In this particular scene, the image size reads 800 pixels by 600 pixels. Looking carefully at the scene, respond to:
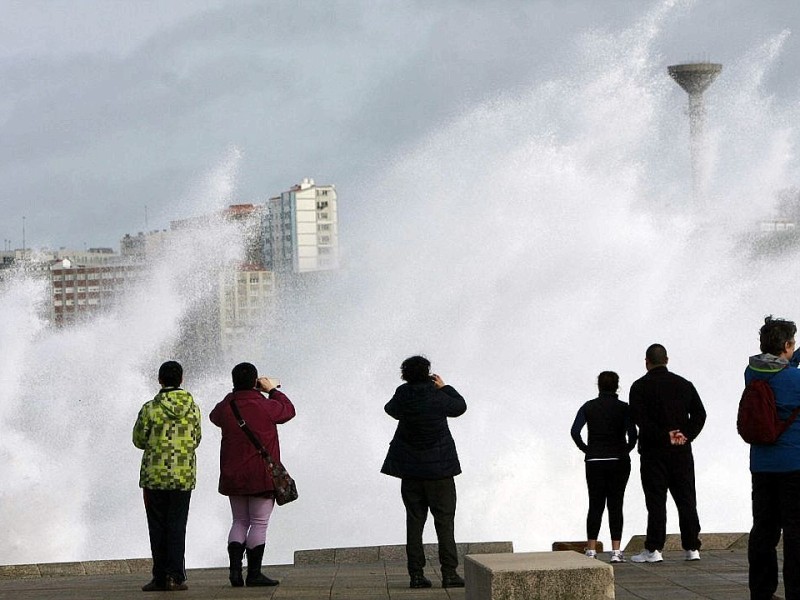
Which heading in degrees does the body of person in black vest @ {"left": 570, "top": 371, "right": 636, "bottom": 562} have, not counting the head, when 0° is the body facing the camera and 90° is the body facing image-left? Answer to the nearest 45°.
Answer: approximately 180°

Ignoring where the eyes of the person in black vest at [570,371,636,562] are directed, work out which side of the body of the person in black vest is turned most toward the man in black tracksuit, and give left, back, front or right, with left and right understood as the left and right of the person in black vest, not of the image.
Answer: right

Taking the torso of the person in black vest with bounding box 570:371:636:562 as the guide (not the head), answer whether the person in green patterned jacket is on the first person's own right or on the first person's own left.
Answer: on the first person's own left

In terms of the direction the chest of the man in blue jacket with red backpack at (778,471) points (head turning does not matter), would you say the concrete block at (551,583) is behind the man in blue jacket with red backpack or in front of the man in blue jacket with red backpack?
behind

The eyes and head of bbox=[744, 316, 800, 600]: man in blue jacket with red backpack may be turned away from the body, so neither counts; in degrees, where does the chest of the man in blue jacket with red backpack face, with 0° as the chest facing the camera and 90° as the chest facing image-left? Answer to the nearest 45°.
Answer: approximately 225°

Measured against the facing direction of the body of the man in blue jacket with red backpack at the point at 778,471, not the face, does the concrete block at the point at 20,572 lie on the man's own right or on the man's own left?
on the man's own left

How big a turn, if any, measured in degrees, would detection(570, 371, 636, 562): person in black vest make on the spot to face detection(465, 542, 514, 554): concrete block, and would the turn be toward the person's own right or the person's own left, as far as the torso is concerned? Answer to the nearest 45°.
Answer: approximately 45° to the person's own left

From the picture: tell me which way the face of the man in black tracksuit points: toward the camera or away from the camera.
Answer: away from the camera

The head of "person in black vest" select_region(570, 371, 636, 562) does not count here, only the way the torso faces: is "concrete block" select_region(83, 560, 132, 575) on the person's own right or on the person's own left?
on the person's own left

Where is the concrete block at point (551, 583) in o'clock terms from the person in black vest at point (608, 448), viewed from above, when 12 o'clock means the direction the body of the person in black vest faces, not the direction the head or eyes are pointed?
The concrete block is roughly at 6 o'clock from the person in black vest.

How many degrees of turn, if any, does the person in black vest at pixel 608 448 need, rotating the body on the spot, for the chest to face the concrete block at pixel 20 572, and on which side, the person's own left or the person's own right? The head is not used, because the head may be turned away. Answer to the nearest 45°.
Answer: approximately 90° to the person's own left

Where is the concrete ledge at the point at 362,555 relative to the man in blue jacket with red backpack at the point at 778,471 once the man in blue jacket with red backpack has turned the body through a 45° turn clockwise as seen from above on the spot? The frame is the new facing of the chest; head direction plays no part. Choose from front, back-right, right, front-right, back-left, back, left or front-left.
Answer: back-left

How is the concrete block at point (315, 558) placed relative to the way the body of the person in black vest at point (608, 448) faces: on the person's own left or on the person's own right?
on the person's own left

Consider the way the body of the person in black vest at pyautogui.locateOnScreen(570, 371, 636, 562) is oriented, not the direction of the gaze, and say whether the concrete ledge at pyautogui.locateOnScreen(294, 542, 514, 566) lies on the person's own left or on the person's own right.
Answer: on the person's own left

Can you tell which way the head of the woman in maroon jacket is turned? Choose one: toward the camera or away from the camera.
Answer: away from the camera
